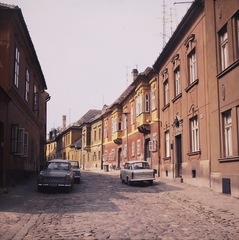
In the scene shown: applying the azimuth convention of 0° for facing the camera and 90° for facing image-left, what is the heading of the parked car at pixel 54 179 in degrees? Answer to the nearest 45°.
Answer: approximately 0°

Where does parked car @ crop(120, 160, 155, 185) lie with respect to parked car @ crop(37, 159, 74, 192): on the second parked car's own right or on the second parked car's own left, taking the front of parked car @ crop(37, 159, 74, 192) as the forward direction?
on the second parked car's own left
